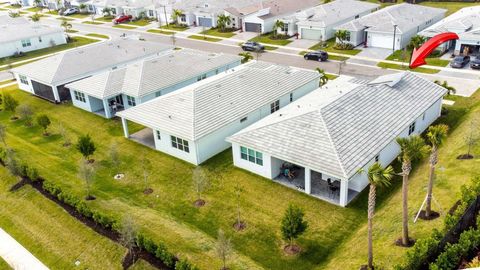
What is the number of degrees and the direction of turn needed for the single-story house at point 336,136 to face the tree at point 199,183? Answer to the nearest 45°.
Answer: approximately 180°

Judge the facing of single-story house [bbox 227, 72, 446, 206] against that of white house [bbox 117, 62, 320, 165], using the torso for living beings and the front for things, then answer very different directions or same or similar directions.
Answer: same or similar directions

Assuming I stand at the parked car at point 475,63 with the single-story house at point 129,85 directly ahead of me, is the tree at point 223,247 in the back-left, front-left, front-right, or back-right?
front-left

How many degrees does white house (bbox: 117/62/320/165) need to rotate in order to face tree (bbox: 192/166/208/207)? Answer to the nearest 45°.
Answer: approximately 135° to its right

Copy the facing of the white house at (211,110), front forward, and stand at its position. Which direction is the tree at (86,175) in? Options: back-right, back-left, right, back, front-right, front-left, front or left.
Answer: back

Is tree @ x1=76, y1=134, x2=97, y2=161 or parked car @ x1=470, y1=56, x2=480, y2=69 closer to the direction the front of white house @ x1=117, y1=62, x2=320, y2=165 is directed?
the parked car

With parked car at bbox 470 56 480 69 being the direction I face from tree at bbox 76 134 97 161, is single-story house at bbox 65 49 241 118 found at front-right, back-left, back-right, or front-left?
front-left

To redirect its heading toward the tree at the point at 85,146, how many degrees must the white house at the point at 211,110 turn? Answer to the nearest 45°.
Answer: approximately 135° to its left

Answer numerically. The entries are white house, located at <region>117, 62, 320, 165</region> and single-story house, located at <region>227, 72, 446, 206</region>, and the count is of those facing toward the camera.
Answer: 0

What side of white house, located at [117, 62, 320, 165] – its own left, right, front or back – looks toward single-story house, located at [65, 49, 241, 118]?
left

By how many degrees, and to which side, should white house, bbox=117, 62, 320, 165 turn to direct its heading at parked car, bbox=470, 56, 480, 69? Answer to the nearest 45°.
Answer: approximately 45° to its right

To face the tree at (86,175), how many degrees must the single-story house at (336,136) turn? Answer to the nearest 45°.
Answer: approximately 135° to its left

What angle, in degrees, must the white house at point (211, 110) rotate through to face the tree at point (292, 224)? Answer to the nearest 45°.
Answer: approximately 135° to its right

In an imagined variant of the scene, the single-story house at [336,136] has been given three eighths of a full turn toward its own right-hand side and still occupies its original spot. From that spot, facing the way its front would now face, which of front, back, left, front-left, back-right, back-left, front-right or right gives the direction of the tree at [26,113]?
right

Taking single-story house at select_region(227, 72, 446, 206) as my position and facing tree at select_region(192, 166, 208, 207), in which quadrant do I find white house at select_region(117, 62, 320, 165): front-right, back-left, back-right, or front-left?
front-right

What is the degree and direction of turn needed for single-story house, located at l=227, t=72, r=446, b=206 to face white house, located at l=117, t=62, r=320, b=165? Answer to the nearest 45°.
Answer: approximately 135° to its left

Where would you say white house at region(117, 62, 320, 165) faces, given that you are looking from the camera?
facing away from the viewer and to the right of the viewer

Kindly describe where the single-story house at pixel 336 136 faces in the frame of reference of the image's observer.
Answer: facing away from the viewer and to the right of the viewer

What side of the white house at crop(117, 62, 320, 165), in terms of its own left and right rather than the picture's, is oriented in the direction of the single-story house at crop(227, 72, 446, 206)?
right
